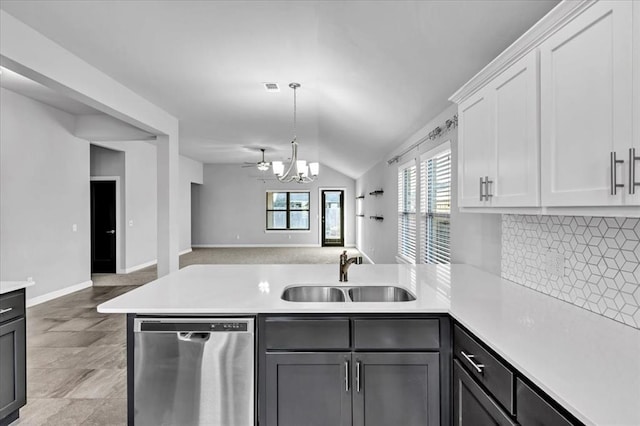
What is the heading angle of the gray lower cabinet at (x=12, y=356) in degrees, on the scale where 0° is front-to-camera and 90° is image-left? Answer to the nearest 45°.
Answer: approximately 315°

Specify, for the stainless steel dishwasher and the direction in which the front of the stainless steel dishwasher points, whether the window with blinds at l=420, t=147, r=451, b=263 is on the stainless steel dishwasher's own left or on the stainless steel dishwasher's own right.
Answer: on the stainless steel dishwasher's own left

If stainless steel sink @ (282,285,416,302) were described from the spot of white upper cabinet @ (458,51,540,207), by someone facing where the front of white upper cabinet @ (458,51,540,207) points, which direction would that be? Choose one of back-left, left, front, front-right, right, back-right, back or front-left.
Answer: front-right

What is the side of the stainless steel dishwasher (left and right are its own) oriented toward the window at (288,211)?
back

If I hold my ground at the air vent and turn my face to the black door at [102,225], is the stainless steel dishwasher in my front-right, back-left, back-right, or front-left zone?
back-left

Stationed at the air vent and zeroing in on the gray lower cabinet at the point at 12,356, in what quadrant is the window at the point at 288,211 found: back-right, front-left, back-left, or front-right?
back-right

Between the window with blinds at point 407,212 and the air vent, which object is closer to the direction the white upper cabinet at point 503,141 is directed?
the air vent

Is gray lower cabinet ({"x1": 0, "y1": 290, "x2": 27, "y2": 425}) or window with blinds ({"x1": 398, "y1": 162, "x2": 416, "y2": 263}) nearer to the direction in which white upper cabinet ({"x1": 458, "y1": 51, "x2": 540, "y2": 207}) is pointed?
the gray lower cabinet

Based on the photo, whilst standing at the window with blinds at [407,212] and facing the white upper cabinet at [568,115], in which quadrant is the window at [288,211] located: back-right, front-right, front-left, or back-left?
back-right

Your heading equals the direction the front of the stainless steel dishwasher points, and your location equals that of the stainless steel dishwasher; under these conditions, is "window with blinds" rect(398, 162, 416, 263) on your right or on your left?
on your left

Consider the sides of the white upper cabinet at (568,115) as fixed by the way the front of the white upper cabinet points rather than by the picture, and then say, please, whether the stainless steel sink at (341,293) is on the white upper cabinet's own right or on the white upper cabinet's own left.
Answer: on the white upper cabinet's own right

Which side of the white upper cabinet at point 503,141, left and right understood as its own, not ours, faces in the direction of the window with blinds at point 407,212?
right

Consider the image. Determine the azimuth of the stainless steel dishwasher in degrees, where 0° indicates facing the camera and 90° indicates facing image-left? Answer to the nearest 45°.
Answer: approximately 0°

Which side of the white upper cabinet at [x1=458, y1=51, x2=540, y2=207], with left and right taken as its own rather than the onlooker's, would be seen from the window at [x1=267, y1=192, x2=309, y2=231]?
right

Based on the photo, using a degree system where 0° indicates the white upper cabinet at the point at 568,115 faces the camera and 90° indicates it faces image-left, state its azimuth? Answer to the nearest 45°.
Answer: approximately 45°
